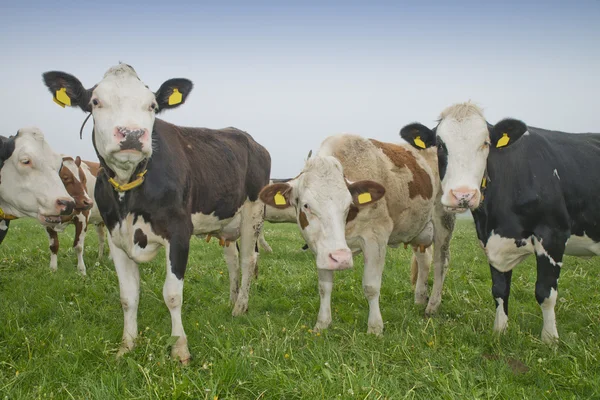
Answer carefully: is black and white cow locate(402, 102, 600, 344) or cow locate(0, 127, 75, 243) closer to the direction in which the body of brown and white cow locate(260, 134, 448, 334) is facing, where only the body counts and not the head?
the cow

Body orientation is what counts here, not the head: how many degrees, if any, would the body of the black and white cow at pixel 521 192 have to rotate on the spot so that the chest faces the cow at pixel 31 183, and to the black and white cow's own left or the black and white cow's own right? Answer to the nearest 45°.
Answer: approximately 45° to the black and white cow's own right

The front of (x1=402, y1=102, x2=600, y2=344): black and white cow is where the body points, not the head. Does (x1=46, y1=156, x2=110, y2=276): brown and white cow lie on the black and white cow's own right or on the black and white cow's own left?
on the black and white cow's own right

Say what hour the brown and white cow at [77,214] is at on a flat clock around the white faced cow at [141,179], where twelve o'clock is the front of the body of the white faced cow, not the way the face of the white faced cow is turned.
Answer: The brown and white cow is roughly at 4 o'clock from the white faced cow.

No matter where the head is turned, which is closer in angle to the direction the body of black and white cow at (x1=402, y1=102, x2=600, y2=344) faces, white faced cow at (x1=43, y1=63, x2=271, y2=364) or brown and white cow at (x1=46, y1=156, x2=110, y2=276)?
the white faced cow

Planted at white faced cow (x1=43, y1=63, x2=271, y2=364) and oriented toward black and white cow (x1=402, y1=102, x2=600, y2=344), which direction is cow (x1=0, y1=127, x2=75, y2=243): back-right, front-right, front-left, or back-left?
back-left

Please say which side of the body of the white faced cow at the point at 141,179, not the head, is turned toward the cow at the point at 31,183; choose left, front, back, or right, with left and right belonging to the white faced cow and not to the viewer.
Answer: right

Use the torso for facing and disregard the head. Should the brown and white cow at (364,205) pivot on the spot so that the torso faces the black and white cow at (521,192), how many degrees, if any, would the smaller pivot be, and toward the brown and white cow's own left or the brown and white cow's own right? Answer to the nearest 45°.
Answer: approximately 135° to the brown and white cow's own left
